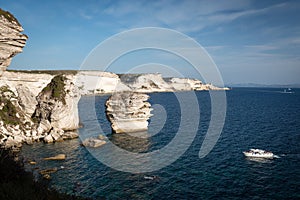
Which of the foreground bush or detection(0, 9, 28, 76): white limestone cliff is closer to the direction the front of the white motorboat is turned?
the white limestone cliff

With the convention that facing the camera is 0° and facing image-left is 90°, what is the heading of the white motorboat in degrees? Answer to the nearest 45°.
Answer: approximately 90°

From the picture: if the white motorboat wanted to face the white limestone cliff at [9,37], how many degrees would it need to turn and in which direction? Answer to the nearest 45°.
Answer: approximately 45° to its left

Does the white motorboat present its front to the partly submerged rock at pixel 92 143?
yes
